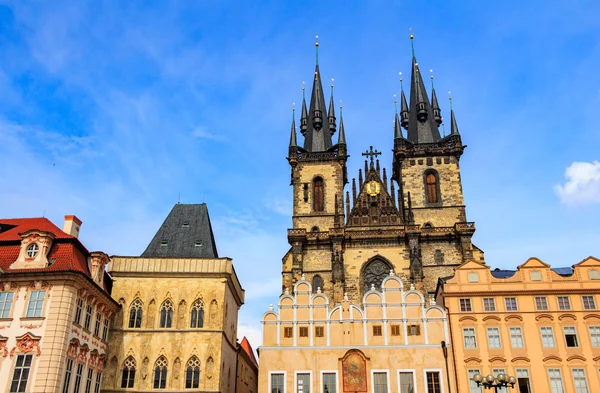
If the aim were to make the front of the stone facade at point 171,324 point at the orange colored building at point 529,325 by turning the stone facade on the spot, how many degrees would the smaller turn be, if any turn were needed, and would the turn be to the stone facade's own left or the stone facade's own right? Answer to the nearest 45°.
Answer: approximately 90° to the stone facade's own left

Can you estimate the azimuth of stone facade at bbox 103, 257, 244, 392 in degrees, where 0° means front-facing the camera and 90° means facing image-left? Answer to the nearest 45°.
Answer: approximately 0°

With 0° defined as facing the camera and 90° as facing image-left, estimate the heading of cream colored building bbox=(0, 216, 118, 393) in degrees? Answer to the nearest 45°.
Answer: approximately 0°

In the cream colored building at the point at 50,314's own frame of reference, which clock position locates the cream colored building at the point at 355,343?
the cream colored building at the point at 355,343 is roughly at 9 o'clock from the cream colored building at the point at 50,314.

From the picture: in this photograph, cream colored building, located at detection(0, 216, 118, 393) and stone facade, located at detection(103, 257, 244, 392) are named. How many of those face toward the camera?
2

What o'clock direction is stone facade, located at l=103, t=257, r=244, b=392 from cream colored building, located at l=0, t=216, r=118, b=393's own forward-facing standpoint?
The stone facade is roughly at 8 o'clock from the cream colored building.

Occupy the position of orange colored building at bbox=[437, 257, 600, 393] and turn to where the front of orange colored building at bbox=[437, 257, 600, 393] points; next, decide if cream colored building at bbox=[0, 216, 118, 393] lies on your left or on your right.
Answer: on your right

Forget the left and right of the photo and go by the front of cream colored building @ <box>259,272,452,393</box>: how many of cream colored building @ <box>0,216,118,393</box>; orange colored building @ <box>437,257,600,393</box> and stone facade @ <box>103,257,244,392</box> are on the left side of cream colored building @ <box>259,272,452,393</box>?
1

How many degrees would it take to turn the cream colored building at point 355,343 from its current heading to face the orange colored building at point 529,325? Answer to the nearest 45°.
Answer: approximately 90° to its left

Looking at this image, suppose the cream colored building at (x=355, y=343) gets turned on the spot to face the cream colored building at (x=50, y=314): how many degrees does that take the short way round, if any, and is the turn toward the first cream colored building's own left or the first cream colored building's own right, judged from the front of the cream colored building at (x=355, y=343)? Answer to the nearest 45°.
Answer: approximately 45° to the first cream colored building's own right
